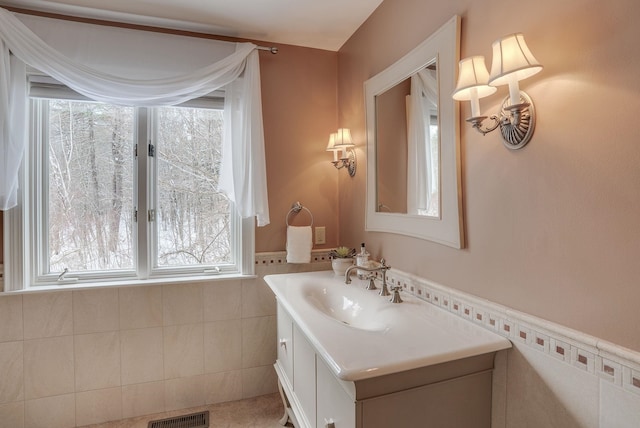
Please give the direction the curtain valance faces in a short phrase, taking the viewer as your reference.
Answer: facing the viewer

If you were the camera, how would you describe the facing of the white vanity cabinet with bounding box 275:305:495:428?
facing the viewer and to the left of the viewer

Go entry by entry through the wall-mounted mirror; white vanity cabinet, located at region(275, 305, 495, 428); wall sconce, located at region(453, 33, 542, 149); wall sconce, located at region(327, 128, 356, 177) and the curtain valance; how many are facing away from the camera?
0

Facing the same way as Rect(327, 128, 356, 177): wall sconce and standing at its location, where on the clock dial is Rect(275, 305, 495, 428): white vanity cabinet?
The white vanity cabinet is roughly at 10 o'clock from the wall sconce.

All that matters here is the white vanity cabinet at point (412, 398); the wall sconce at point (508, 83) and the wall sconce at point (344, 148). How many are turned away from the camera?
0

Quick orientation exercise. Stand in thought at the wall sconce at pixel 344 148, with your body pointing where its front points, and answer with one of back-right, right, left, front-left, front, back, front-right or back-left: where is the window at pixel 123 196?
front-right

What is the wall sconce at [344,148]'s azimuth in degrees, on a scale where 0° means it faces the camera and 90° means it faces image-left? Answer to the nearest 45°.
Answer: approximately 45°

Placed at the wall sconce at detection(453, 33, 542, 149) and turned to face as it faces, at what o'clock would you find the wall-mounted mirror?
The wall-mounted mirror is roughly at 3 o'clock from the wall sconce.

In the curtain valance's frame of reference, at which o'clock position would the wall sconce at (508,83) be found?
The wall sconce is roughly at 11 o'clock from the curtain valance.

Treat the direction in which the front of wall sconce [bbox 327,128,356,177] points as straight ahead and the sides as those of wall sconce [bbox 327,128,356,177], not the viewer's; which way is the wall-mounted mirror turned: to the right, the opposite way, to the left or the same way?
the same way

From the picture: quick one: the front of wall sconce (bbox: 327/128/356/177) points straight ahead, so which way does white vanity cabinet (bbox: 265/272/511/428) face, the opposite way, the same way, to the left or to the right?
the same way

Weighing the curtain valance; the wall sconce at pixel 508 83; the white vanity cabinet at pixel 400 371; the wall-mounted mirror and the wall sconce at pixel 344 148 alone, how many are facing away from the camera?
0

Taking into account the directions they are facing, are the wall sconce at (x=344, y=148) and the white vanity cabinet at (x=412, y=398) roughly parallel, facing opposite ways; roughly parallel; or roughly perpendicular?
roughly parallel
